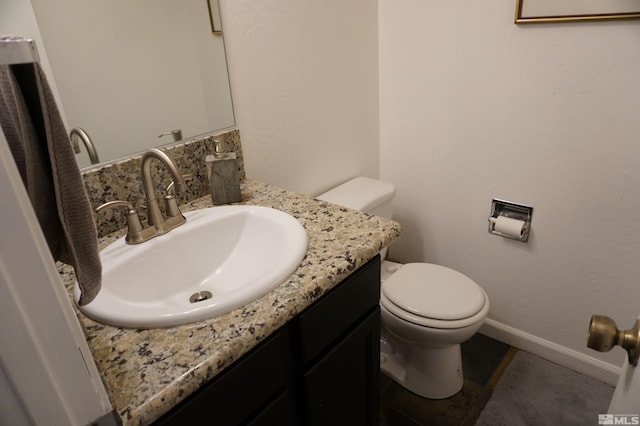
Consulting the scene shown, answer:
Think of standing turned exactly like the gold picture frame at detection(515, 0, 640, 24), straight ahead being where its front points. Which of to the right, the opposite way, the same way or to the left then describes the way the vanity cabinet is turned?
to the left

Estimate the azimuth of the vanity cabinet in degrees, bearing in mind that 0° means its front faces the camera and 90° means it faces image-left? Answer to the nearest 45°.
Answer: approximately 315°

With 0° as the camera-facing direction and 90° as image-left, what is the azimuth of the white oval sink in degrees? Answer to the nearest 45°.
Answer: approximately 315°

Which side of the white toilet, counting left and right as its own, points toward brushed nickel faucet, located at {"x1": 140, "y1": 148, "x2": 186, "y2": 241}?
right

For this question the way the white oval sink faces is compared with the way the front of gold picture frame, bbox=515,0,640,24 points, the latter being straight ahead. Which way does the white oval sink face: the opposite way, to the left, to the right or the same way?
to the left
